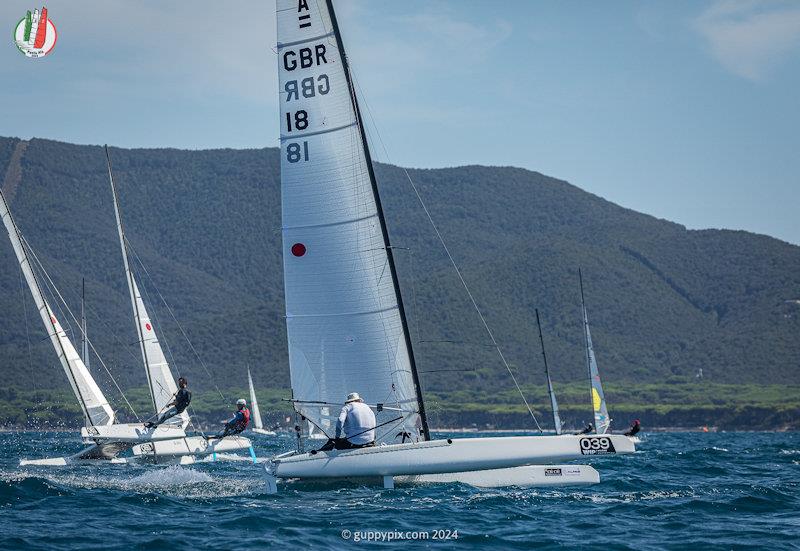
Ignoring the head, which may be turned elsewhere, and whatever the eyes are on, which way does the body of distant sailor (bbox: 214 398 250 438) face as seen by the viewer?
to the viewer's left

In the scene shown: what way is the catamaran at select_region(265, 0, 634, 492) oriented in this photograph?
to the viewer's right

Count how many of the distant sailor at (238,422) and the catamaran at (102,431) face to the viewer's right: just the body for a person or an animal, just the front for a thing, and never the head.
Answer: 0

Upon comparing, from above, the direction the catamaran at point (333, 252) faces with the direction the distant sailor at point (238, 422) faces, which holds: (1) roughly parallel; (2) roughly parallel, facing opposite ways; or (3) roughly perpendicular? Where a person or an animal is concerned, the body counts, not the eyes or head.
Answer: roughly parallel, facing opposite ways

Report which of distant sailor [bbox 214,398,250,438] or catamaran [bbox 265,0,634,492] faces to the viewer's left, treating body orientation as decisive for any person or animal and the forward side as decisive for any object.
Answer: the distant sailor

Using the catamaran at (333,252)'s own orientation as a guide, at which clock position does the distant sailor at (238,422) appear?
The distant sailor is roughly at 8 o'clock from the catamaran.

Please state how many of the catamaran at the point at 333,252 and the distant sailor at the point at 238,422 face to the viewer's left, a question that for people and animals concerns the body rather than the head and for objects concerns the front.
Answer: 1

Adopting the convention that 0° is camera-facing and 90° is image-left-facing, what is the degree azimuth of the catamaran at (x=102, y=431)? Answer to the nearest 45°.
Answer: approximately 45°

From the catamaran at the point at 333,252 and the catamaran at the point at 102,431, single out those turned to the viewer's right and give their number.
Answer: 1

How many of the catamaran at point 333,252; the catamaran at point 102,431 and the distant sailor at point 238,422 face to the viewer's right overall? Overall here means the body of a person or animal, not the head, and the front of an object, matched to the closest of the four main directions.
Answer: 1
